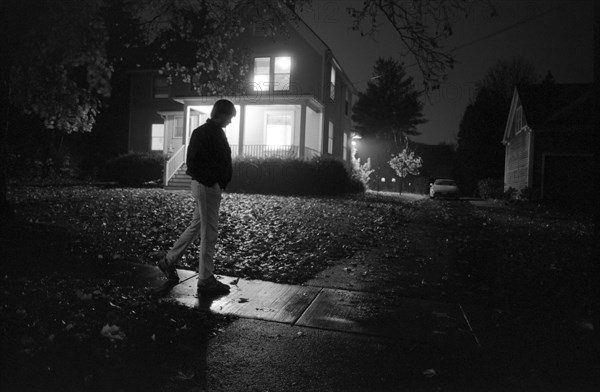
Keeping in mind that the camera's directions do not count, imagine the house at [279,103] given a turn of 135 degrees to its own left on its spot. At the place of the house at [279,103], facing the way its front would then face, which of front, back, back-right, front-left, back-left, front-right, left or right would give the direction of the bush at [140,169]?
back

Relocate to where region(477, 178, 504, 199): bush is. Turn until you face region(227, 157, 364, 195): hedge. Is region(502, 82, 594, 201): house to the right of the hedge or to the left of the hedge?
left

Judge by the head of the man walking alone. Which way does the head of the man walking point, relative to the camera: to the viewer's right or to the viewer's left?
to the viewer's right

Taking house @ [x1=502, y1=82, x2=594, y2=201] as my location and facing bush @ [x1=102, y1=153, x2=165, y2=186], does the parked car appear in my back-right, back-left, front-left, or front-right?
front-right

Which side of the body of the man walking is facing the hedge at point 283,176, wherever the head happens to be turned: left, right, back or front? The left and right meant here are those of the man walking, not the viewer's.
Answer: left

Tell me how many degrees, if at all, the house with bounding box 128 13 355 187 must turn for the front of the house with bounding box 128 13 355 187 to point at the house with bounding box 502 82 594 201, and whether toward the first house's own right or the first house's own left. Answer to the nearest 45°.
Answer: approximately 135° to the first house's own left

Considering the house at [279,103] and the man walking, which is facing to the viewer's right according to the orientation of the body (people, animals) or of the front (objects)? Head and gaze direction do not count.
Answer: the man walking

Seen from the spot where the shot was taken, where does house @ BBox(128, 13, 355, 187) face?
facing the viewer and to the left of the viewer

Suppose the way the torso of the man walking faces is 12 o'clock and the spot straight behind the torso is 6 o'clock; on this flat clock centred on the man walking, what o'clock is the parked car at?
The parked car is roughly at 10 o'clock from the man walking.

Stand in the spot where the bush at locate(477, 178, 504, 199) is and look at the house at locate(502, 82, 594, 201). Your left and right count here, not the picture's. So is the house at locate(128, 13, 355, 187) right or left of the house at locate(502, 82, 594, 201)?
right

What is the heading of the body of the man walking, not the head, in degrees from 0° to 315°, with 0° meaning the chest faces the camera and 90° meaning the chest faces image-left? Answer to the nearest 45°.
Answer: approximately 270°
